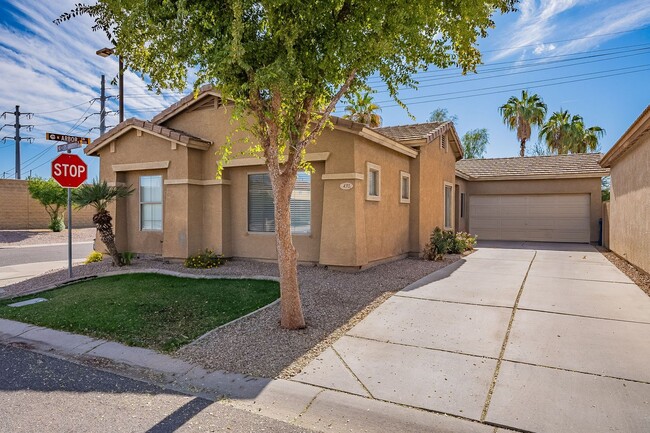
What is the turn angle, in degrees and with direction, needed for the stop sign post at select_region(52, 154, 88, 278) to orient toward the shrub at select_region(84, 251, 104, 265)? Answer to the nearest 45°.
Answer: approximately 180°

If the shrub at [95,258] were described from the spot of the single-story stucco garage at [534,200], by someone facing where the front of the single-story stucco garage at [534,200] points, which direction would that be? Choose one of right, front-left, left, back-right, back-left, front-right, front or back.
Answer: front-right

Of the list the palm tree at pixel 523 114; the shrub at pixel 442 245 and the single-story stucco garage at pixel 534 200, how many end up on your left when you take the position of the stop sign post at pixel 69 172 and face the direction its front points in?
3

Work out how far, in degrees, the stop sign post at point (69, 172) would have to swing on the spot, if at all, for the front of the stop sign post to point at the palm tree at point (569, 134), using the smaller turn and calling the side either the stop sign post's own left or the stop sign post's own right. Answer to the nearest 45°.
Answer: approximately 90° to the stop sign post's own left

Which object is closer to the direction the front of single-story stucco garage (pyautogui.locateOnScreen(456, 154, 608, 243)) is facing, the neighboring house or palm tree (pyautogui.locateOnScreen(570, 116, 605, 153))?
the neighboring house

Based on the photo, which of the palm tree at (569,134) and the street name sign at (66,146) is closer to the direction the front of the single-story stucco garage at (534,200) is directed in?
the street name sign

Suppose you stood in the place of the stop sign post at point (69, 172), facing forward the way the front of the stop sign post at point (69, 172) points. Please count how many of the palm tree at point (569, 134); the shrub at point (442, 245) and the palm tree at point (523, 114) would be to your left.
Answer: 3

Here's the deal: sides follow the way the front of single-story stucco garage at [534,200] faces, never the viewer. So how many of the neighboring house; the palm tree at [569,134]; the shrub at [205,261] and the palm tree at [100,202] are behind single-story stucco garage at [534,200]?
1

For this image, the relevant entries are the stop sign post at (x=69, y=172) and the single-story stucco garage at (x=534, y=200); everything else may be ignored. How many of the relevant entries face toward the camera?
2

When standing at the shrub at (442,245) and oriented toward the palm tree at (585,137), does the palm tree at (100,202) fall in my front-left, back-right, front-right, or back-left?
back-left

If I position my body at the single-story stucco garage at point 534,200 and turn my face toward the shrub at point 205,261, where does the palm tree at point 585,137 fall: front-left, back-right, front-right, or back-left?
back-right

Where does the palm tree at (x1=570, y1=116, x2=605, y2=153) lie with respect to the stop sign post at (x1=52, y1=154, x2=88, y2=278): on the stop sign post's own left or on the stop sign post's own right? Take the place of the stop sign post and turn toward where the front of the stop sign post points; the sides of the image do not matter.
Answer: on the stop sign post's own left

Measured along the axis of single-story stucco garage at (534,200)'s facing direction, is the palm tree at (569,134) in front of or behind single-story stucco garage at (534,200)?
behind

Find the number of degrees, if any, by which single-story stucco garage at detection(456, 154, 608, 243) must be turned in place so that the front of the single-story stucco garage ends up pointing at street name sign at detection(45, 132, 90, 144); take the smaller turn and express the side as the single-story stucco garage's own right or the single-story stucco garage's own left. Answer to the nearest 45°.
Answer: approximately 45° to the single-story stucco garage's own right

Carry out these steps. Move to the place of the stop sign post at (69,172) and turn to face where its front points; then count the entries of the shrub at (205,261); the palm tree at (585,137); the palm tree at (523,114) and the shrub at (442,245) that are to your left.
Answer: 4

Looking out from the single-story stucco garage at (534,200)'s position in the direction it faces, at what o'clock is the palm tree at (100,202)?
The palm tree is roughly at 1 o'clock from the single-story stucco garage.

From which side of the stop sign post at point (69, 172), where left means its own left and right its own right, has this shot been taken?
front
